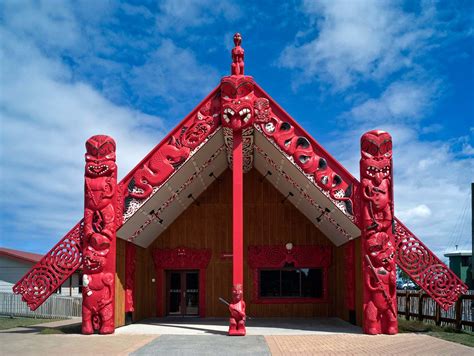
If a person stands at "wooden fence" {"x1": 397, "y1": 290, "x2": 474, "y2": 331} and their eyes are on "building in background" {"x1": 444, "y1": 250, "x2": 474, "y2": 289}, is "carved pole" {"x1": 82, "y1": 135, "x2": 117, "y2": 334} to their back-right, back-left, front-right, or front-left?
back-left

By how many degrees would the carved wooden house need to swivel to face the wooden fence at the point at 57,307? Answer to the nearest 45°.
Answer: approximately 135° to its right

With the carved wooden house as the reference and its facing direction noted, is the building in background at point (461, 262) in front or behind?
behind

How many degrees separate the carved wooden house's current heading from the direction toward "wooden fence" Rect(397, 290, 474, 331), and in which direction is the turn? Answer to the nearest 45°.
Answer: approximately 90° to its left

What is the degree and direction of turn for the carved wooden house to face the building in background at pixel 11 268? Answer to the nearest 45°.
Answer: approximately 135° to its right

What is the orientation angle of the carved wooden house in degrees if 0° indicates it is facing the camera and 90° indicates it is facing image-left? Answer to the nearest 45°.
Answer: approximately 0°
